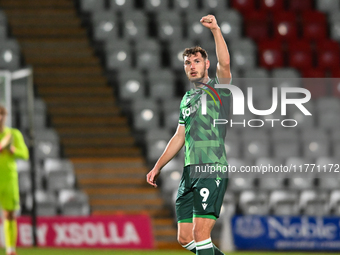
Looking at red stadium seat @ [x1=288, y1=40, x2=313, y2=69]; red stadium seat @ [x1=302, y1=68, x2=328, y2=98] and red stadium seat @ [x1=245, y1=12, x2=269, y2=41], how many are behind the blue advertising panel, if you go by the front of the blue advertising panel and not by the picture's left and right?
3

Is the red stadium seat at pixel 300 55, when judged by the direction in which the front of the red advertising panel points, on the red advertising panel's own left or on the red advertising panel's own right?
on the red advertising panel's own left

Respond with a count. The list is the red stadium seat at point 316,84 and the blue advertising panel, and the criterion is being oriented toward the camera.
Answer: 2

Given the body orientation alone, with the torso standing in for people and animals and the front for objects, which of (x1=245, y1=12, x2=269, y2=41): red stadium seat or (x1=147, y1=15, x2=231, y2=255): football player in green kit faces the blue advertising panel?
the red stadium seat

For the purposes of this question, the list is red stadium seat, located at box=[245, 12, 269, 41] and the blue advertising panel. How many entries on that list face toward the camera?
2

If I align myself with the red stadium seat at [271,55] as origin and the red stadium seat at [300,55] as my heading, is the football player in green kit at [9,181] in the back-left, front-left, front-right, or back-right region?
back-right

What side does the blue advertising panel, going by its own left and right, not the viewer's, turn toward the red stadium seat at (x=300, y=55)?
back

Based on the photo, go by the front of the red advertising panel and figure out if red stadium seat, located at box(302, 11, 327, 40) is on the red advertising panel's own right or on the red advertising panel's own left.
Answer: on the red advertising panel's own left

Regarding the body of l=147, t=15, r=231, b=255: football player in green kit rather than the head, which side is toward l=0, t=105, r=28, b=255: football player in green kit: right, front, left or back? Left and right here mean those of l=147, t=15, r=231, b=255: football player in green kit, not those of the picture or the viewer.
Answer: right

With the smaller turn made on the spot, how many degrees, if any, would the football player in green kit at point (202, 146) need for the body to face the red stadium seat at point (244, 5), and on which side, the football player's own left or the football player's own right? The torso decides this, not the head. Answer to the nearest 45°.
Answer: approximately 135° to the football player's own right

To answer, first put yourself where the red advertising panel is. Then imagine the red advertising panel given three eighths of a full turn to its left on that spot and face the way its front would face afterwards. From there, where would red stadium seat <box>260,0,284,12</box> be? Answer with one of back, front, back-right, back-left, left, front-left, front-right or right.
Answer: front

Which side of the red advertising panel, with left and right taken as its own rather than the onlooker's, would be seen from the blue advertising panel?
left

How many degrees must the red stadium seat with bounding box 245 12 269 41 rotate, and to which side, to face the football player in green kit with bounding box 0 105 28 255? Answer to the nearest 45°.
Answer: approximately 45° to its right
